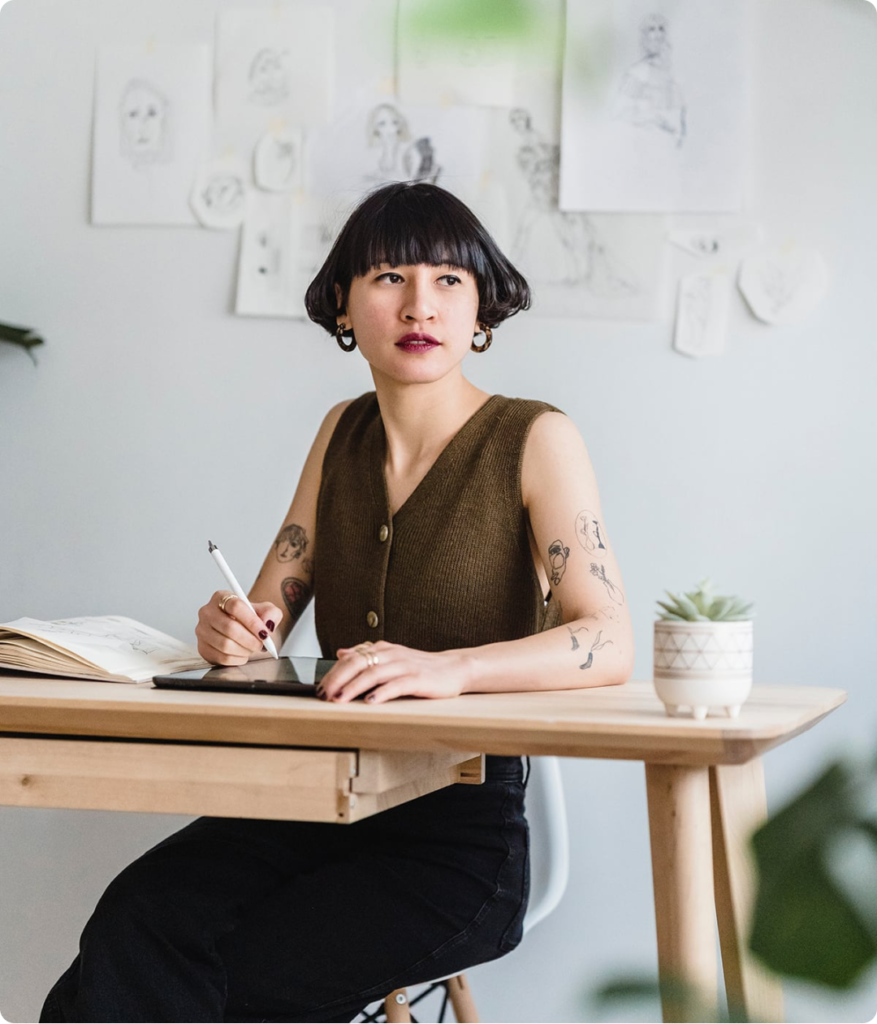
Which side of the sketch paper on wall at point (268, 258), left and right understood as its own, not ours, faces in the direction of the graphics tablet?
front

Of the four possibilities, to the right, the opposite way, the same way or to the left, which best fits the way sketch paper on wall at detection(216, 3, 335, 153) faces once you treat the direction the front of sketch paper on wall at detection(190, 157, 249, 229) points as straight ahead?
the same way

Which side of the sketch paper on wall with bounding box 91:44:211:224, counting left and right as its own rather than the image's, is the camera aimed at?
front

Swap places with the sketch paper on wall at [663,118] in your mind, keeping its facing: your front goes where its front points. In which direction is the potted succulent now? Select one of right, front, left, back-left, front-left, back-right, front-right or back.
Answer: front

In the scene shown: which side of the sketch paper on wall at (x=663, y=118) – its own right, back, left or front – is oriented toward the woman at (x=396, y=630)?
front

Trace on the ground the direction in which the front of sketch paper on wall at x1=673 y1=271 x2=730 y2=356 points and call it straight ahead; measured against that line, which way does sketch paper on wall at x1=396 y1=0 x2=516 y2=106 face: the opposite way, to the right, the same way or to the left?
the same way

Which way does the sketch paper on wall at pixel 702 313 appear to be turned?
toward the camera

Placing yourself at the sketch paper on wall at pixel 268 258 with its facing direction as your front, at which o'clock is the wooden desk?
The wooden desk is roughly at 12 o'clock from the sketch paper on wall.

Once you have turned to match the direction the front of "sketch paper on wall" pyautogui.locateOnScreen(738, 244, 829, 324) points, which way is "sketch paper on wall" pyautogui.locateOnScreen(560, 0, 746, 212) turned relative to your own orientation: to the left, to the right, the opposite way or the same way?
the same way

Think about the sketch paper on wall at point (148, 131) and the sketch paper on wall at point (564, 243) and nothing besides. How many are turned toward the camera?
2

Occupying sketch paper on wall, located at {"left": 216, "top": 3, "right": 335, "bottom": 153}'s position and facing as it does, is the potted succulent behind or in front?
in front

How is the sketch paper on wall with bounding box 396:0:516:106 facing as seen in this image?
toward the camera
